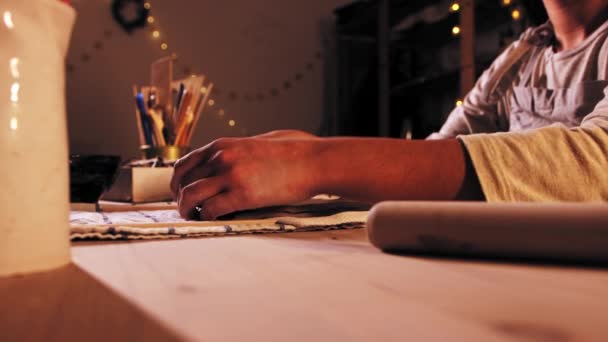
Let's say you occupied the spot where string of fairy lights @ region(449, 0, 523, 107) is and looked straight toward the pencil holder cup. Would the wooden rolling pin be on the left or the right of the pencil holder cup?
left

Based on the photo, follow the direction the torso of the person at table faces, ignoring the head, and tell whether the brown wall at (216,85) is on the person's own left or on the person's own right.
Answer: on the person's own right

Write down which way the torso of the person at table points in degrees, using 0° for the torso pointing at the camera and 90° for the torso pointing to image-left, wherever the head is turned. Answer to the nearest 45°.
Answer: approximately 45°

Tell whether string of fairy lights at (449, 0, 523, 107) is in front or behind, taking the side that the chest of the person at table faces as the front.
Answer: behind
